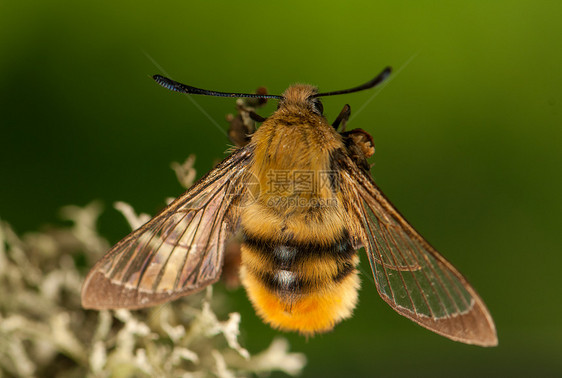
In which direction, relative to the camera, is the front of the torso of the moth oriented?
away from the camera
